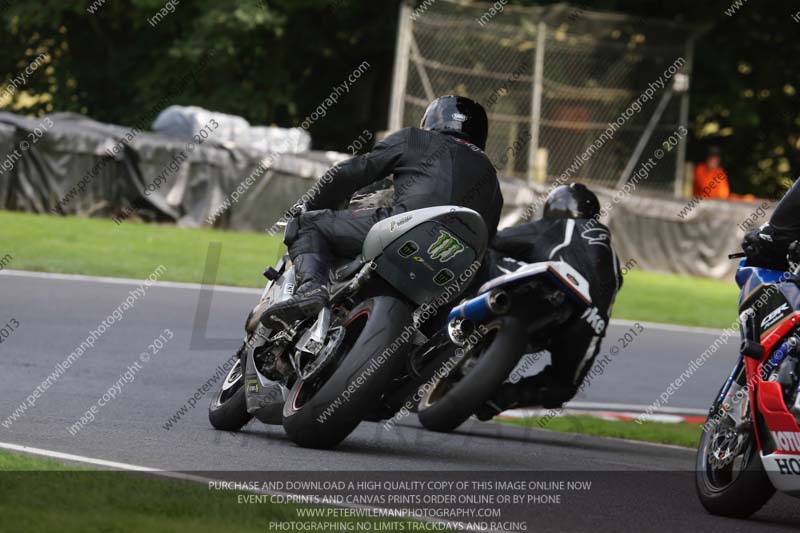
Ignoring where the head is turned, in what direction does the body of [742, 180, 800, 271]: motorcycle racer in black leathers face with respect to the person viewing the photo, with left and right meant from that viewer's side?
facing to the left of the viewer

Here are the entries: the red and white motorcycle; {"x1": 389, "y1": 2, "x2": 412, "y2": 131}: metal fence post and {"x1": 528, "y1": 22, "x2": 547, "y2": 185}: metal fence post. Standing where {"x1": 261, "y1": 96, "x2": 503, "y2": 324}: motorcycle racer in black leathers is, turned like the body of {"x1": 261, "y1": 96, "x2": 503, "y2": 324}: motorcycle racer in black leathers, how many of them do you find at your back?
1

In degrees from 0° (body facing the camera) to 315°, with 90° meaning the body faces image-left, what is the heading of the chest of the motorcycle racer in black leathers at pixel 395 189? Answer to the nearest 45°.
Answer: approximately 135°

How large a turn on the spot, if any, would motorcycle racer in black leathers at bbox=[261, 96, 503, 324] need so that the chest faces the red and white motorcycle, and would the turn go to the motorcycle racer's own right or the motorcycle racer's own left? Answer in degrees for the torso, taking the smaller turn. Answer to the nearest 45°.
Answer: approximately 180°

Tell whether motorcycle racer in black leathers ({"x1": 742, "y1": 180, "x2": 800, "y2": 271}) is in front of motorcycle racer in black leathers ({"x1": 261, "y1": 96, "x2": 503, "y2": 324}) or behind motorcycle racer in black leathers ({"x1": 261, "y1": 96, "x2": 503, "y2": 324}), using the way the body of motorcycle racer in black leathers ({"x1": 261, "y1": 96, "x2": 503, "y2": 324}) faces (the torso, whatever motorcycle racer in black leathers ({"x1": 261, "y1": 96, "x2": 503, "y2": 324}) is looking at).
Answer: behind

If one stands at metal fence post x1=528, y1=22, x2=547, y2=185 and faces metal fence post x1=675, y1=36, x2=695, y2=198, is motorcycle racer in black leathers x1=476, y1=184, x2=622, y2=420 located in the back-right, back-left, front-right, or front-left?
back-right

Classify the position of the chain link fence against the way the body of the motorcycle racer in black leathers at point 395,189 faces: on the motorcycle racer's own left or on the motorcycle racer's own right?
on the motorcycle racer's own right
